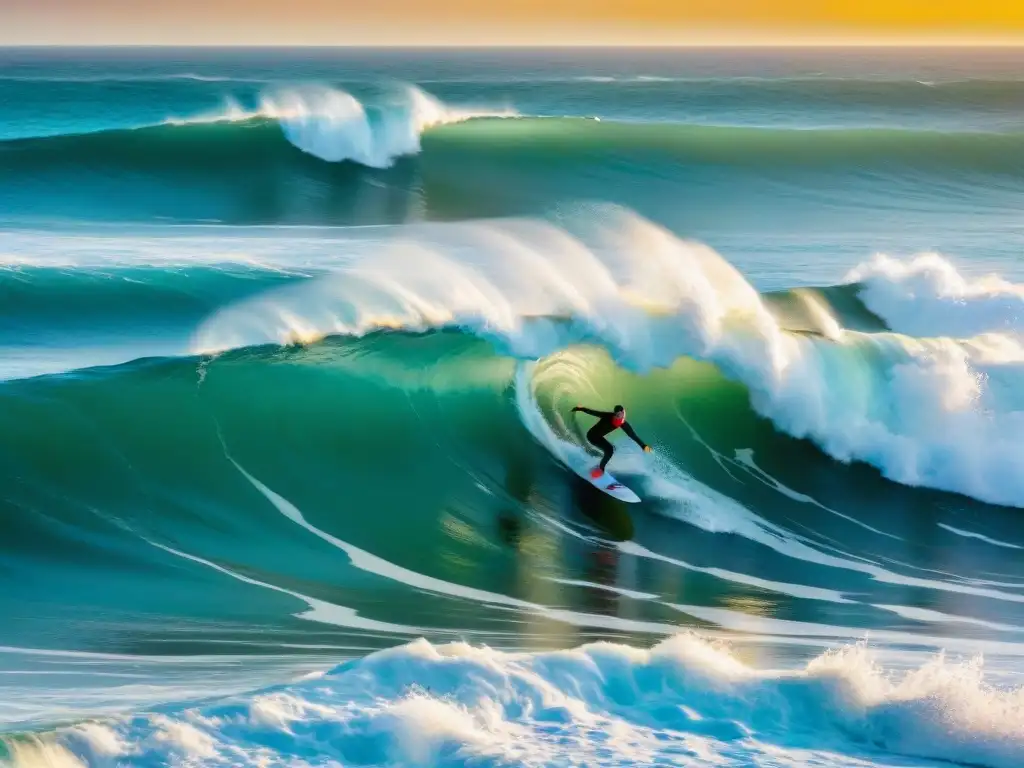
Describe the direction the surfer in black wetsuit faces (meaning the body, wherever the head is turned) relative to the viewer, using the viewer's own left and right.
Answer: facing the viewer and to the right of the viewer

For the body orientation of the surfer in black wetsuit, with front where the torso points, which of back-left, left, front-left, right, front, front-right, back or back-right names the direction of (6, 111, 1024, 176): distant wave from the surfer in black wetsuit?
back-left

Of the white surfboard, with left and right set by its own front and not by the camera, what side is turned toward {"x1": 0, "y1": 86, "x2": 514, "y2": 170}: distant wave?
back

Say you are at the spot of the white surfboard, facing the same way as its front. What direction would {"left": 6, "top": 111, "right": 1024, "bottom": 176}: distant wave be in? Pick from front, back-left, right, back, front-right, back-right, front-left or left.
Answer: back-left
